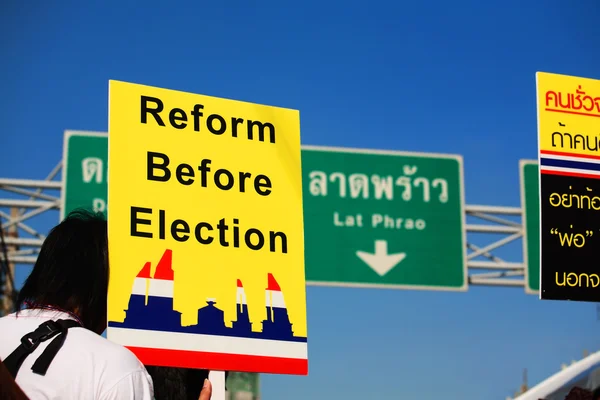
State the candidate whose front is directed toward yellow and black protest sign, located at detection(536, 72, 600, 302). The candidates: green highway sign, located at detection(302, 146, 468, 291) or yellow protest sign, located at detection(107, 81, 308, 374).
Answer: the green highway sign

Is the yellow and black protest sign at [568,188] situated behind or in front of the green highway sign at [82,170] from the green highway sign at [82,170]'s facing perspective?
in front

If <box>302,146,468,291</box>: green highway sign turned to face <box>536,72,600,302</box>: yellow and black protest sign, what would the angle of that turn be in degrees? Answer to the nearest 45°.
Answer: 0° — it already faces it

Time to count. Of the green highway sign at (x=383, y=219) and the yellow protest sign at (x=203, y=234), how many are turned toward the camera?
2

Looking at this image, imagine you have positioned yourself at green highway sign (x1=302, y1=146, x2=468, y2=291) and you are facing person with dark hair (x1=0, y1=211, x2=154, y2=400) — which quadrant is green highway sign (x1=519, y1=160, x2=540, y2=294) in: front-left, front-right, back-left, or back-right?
back-left

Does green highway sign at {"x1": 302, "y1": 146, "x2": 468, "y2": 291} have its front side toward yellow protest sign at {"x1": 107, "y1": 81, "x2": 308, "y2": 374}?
yes

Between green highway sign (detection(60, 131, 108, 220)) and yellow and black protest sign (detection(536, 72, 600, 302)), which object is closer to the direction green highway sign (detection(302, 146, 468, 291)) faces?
the yellow and black protest sign

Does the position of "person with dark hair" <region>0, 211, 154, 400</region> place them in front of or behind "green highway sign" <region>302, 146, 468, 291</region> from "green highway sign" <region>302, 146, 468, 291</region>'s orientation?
in front

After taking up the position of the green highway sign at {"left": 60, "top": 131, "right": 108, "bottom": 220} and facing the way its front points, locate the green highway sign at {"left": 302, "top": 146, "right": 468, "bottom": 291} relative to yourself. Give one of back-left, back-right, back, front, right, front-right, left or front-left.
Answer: left

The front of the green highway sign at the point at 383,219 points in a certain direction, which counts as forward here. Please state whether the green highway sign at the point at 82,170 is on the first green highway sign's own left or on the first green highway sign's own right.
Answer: on the first green highway sign's own right

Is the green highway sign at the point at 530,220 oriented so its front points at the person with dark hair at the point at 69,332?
yes
